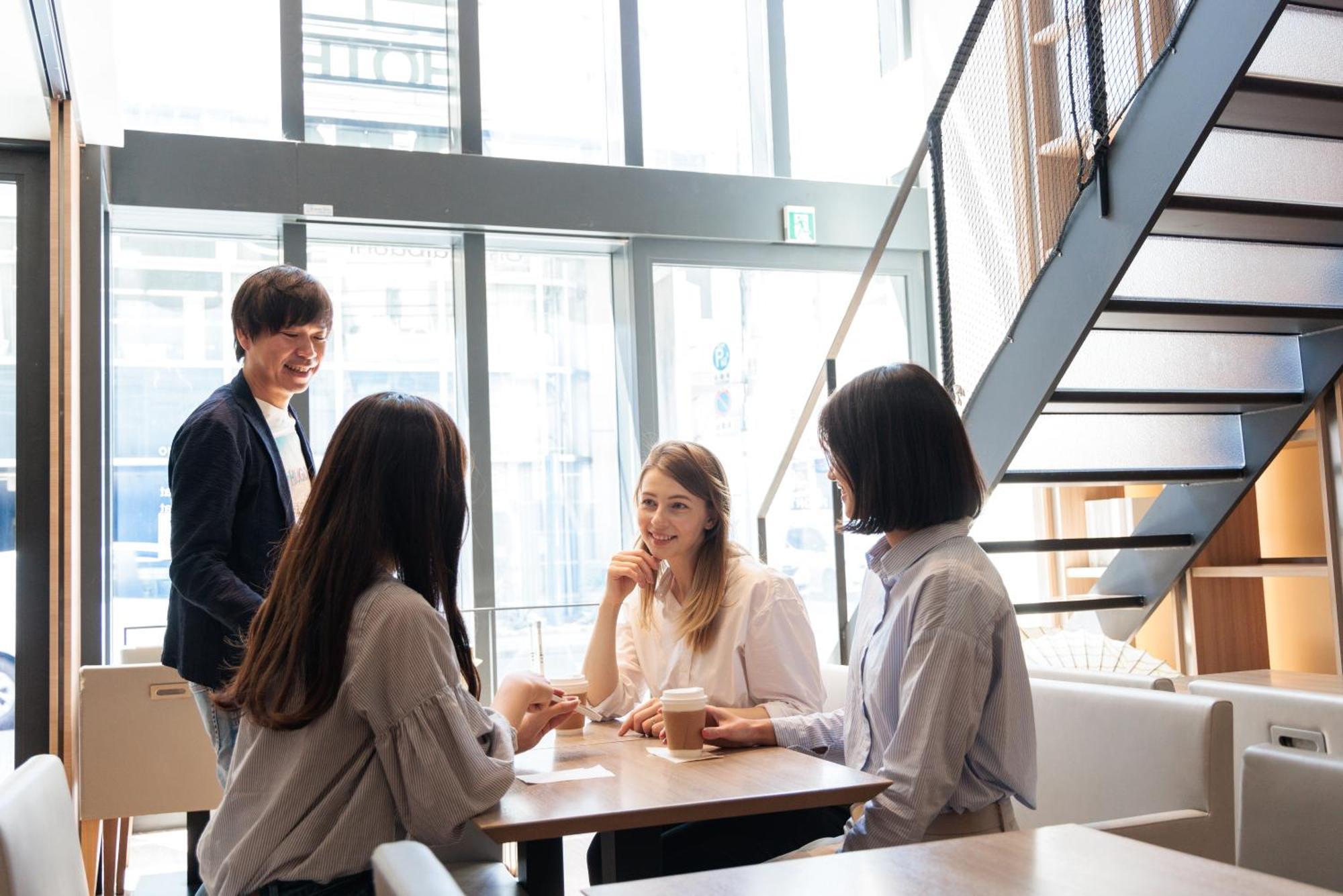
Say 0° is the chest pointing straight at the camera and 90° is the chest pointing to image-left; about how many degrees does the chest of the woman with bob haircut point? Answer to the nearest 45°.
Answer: approximately 90°

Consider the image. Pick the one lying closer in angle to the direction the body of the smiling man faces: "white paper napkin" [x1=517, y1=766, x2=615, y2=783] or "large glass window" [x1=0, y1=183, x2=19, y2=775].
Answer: the white paper napkin

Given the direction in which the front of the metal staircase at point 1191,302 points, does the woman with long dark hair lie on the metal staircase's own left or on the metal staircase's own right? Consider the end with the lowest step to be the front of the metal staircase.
on the metal staircase's own left

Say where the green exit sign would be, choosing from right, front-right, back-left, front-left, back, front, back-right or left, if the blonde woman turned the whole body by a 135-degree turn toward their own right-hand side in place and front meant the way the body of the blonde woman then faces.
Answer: front

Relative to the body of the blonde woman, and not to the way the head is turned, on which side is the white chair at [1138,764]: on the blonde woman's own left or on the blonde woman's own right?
on the blonde woman's own left

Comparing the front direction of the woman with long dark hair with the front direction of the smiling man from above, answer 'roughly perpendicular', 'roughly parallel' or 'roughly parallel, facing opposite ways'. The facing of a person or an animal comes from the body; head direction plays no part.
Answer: roughly perpendicular

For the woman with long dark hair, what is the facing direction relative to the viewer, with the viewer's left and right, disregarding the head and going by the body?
facing away from the viewer and to the right of the viewer

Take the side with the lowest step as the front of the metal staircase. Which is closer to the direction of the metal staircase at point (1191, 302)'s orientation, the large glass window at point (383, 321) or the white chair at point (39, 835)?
the large glass window

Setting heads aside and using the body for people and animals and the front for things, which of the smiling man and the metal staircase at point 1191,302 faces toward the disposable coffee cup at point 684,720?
the smiling man

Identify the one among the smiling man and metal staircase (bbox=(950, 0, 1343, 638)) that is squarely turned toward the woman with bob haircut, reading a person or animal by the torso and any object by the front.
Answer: the smiling man

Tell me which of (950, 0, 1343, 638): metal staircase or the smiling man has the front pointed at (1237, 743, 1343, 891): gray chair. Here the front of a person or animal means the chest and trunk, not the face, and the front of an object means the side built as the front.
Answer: the smiling man

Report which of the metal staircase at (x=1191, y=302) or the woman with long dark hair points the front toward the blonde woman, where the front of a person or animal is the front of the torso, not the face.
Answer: the woman with long dark hair

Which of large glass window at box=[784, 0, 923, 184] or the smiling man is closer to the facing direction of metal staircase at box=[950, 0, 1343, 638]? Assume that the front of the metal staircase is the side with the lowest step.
the large glass window
